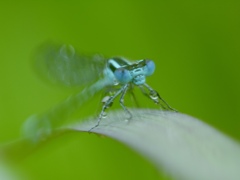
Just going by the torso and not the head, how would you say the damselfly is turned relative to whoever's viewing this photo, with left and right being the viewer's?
facing the viewer and to the right of the viewer
